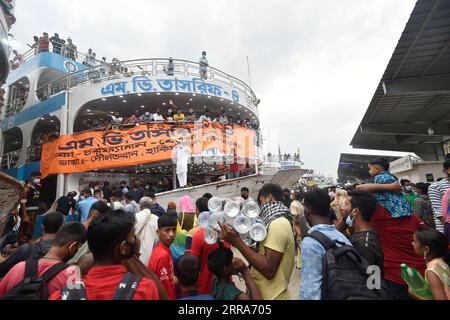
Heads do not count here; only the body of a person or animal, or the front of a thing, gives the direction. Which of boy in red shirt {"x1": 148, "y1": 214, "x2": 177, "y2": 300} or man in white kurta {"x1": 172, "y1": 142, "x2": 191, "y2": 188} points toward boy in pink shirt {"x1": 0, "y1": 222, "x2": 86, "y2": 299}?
the man in white kurta

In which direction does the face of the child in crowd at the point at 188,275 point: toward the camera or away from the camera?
away from the camera

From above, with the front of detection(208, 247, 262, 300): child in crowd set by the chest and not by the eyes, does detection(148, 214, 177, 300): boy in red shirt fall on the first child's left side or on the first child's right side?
on the first child's left side

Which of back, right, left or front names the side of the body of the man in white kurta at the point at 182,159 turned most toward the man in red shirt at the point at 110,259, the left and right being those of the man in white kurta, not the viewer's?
front

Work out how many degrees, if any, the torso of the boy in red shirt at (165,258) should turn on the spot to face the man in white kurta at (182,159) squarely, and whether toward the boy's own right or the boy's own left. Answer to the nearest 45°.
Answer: approximately 135° to the boy's own left

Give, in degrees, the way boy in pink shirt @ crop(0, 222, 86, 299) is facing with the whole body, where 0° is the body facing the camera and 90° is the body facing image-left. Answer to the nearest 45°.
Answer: approximately 225°

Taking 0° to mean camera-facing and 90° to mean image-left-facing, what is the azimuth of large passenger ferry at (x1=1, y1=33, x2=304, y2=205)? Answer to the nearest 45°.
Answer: approximately 315°
